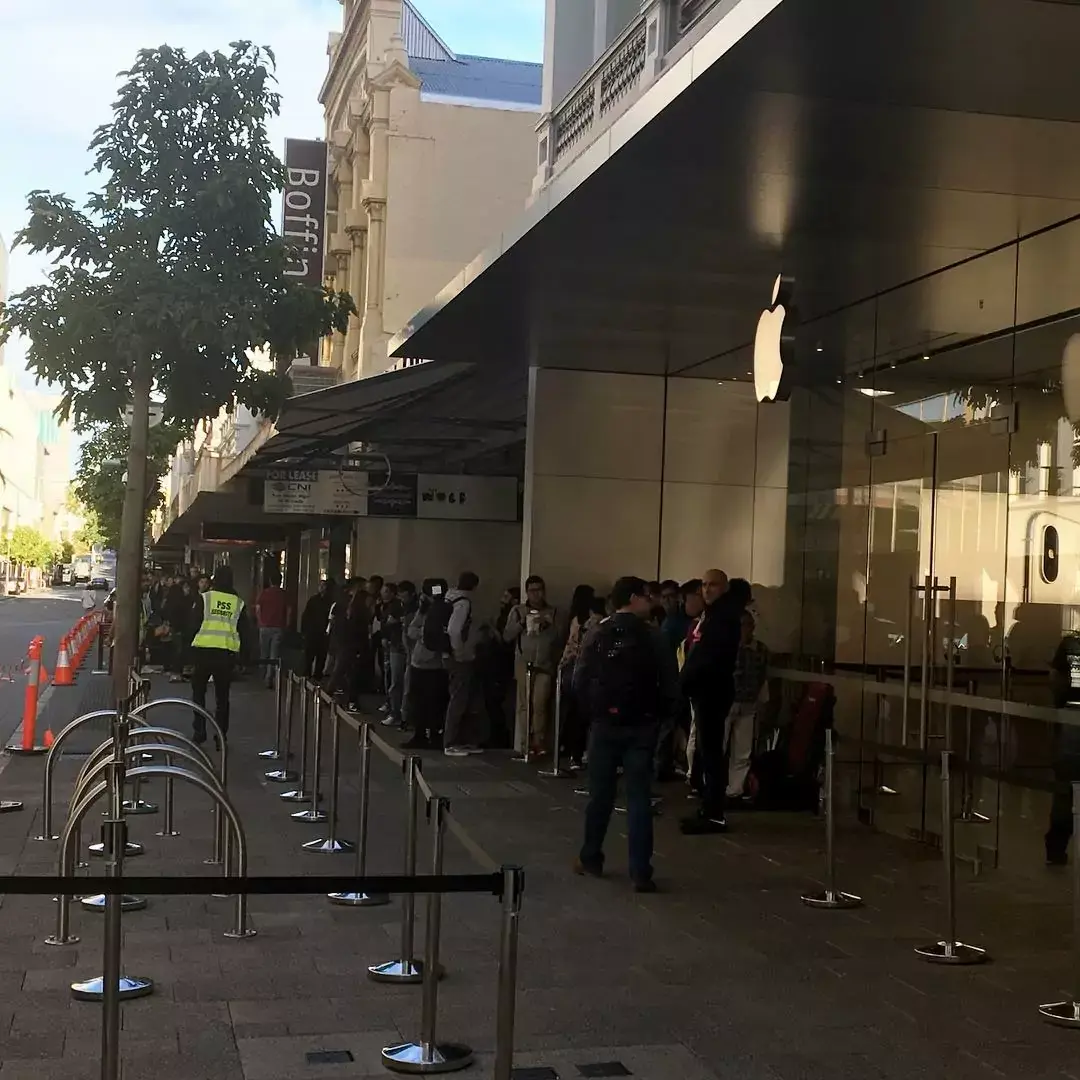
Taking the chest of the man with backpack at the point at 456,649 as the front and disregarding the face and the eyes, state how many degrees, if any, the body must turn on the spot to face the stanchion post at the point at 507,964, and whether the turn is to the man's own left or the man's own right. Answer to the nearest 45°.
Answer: approximately 90° to the man's own right

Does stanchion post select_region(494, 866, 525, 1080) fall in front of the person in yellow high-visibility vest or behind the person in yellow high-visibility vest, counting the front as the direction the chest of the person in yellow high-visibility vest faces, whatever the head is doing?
behind

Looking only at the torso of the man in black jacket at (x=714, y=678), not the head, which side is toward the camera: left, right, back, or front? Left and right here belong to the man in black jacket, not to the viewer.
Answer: left

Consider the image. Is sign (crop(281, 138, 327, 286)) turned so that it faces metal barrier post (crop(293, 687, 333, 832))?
yes

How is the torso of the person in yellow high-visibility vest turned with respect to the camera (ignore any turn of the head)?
away from the camera

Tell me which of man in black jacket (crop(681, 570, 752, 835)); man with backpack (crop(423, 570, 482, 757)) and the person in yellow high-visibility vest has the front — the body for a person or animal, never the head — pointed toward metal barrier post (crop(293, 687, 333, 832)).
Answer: the man in black jacket

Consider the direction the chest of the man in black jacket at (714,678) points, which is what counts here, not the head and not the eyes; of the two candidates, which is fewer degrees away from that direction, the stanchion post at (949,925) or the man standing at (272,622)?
the man standing

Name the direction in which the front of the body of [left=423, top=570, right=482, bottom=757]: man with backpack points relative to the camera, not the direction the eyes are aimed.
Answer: to the viewer's right

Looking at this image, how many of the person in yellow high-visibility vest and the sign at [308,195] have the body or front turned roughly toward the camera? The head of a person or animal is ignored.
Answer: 1

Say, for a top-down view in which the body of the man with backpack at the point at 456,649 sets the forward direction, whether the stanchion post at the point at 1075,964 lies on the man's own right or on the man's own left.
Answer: on the man's own right

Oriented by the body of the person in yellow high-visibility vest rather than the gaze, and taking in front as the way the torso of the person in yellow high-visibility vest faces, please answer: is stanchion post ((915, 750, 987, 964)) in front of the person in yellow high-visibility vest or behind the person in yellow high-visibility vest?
behind

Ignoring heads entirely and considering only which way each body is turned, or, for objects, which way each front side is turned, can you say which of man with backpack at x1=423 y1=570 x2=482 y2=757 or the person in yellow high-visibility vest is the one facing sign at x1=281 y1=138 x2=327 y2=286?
the person in yellow high-visibility vest

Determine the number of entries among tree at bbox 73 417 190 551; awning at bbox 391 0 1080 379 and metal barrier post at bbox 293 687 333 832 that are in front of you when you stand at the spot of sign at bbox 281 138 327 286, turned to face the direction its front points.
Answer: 2
